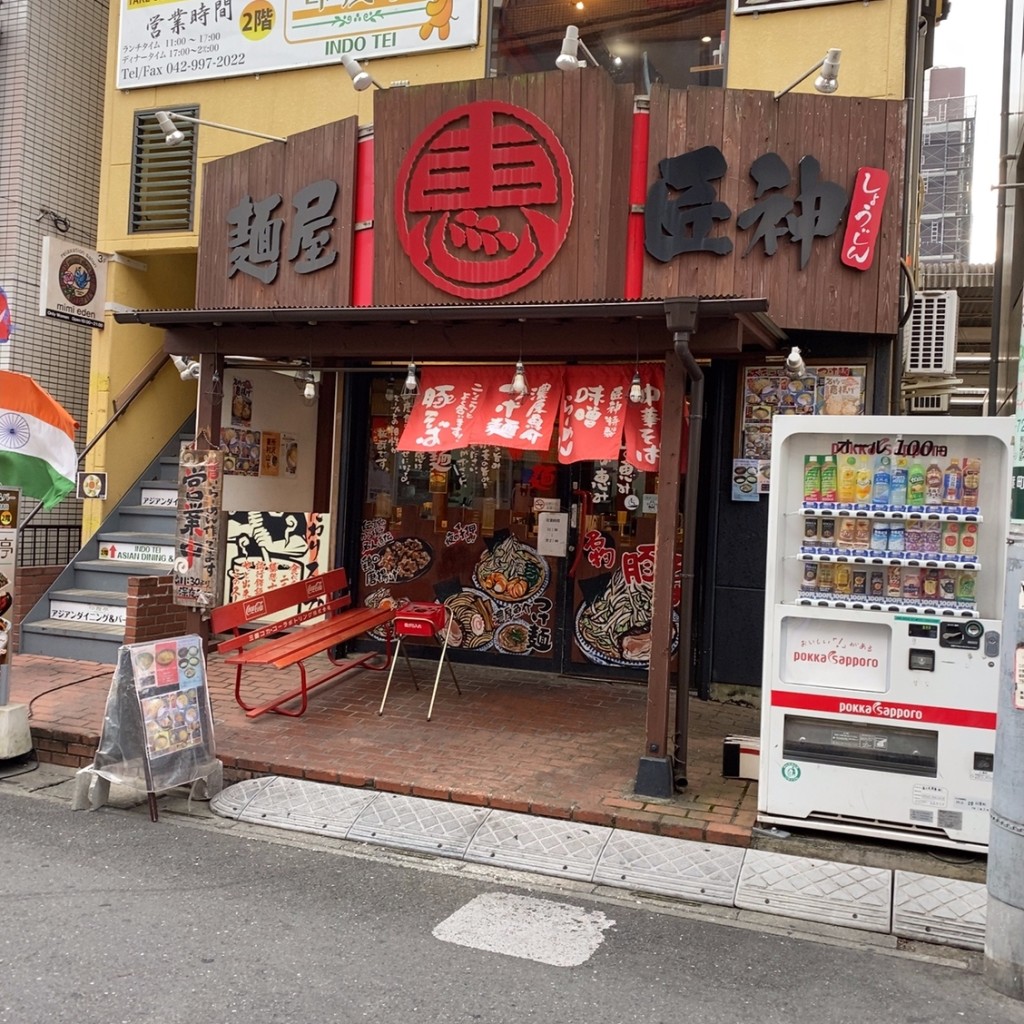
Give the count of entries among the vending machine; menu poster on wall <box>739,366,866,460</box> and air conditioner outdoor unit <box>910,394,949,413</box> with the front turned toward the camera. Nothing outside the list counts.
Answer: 3

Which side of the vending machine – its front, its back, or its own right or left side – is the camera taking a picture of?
front

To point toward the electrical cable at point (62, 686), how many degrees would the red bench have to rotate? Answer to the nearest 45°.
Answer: approximately 135° to its right

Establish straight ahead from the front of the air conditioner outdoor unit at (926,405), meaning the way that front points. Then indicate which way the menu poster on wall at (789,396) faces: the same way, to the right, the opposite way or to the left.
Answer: the same way

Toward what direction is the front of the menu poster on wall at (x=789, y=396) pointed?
toward the camera

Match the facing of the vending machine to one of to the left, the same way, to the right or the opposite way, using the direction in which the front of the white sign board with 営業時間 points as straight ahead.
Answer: the same way

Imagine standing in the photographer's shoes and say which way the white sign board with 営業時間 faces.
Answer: facing the viewer and to the left of the viewer

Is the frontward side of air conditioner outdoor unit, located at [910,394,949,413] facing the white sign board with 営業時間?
no

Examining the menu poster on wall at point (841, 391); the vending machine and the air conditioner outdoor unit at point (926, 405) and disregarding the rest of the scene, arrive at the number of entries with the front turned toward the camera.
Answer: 3
